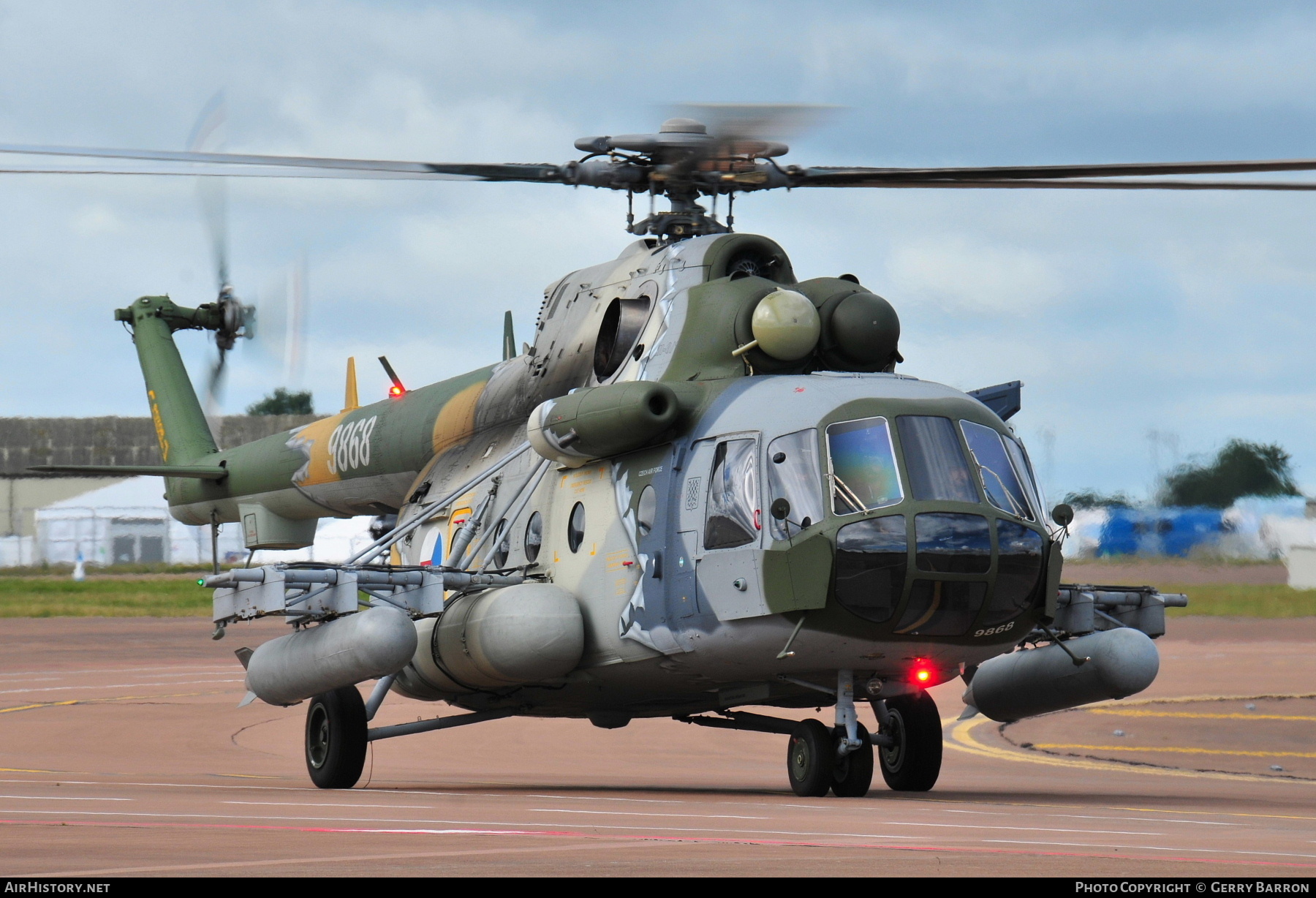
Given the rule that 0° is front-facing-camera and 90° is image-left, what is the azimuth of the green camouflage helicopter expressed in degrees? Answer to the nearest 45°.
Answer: approximately 315°

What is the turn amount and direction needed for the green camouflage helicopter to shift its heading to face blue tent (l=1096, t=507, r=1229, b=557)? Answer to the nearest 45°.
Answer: approximately 90° to its left
